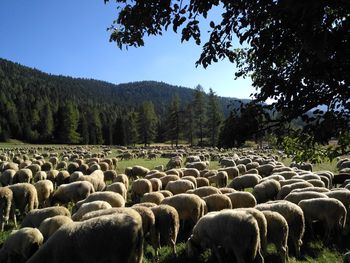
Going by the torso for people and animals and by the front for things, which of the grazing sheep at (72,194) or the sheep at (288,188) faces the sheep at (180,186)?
the sheep at (288,188)

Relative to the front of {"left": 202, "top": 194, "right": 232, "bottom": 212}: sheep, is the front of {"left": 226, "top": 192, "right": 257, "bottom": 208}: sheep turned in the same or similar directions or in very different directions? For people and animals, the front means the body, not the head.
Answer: same or similar directions

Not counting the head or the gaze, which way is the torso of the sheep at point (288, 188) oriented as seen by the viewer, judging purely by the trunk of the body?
to the viewer's left
